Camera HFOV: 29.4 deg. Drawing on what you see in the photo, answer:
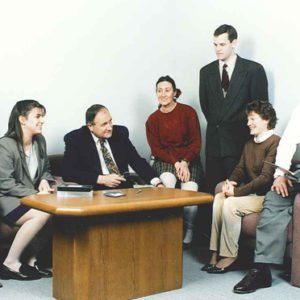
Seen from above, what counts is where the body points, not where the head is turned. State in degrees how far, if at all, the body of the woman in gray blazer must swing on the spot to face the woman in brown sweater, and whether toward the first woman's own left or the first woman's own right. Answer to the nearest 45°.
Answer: approximately 45° to the first woman's own left

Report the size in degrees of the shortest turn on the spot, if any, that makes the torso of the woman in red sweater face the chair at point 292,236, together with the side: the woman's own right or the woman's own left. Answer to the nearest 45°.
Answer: approximately 45° to the woman's own left

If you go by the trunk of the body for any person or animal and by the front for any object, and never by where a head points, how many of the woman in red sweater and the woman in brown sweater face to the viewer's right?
0

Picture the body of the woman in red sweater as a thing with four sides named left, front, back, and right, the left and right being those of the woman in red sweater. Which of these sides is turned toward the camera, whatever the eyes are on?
front

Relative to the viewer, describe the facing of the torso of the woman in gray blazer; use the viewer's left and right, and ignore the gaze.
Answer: facing the viewer and to the right of the viewer

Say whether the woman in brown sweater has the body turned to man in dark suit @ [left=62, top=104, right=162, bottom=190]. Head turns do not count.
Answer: no

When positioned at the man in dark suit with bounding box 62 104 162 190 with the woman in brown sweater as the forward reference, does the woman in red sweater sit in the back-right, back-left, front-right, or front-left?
front-left

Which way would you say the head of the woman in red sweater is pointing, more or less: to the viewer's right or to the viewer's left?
to the viewer's left

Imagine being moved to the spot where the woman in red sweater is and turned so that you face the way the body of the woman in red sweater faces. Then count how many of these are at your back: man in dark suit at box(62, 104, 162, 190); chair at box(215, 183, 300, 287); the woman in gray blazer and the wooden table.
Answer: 0

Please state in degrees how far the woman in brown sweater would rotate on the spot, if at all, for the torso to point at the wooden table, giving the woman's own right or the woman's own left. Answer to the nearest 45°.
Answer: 0° — they already face it

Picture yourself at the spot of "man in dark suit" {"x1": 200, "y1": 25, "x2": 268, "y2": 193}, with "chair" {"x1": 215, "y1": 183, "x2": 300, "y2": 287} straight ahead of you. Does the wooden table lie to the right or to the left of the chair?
right

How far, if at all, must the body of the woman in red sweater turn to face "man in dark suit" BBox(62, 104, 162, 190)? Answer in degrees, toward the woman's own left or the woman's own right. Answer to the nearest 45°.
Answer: approximately 45° to the woman's own right

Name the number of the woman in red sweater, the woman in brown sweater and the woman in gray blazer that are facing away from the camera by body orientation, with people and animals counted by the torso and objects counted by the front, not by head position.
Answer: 0

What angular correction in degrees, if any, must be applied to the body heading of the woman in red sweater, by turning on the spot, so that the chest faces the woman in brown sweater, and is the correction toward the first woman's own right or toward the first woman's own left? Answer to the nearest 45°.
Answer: approximately 45° to the first woman's own left

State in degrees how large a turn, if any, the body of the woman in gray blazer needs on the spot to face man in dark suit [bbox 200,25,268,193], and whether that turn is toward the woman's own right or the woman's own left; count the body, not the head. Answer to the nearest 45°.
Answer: approximately 45° to the woman's own left
